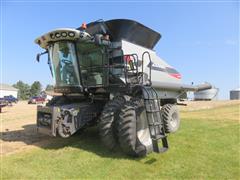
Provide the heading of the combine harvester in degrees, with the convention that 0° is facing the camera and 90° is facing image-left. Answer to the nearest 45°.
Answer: approximately 45°
